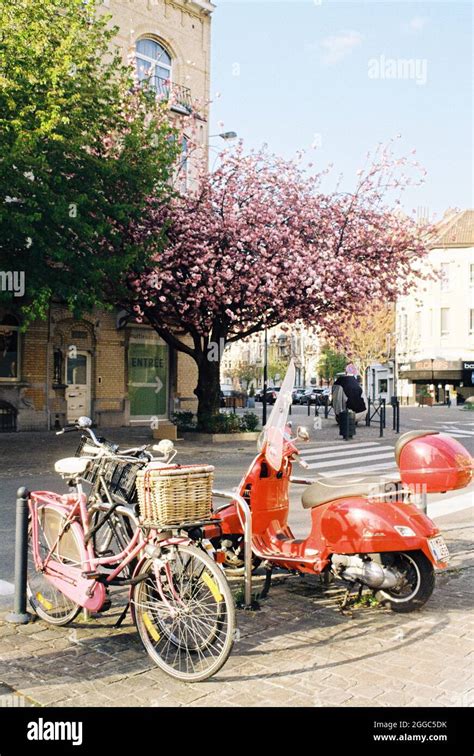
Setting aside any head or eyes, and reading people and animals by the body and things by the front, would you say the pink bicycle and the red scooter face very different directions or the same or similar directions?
very different directions

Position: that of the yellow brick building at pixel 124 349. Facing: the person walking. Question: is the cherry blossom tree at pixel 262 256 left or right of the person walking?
right

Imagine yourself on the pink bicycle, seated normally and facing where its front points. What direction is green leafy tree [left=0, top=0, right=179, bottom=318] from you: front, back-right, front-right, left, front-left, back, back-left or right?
back-left

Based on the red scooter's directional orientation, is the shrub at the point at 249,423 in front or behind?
in front

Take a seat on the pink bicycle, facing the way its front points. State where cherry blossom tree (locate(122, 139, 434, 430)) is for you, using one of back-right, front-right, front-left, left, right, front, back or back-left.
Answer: back-left

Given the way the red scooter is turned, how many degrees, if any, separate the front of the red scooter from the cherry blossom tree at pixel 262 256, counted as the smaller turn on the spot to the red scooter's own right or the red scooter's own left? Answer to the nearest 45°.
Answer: approximately 45° to the red scooter's own right

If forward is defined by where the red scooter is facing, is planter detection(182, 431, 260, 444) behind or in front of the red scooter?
in front

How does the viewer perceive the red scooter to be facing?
facing away from the viewer and to the left of the viewer

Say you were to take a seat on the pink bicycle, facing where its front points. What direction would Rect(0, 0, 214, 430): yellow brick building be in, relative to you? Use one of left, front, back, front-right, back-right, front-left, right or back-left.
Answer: back-left
